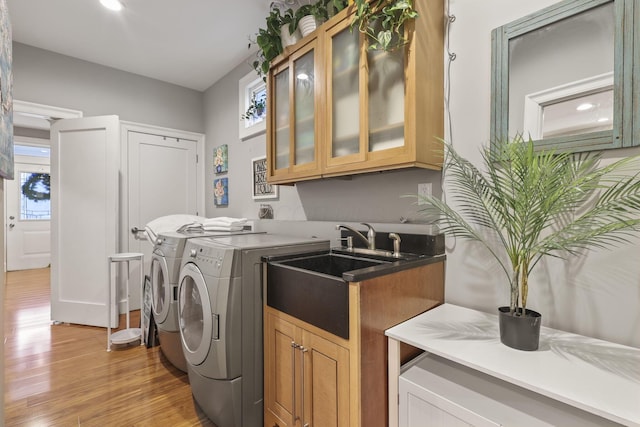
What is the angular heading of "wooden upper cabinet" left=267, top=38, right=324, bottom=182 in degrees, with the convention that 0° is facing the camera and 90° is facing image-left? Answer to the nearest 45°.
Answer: approximately 45°

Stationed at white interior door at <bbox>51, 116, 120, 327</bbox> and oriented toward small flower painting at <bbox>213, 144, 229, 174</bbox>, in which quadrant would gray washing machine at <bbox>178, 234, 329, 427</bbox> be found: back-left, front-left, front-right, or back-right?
front-right

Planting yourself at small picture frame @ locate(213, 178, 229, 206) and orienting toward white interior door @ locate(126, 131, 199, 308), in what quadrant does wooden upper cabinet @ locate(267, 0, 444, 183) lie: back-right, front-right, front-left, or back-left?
back-left

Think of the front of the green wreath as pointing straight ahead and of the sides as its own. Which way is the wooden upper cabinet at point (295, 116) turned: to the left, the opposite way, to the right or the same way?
to the right

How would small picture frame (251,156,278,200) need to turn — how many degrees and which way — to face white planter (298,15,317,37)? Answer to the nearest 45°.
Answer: approximately 45° to its left

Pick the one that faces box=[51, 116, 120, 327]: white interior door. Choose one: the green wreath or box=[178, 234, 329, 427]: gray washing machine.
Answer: the green wreath

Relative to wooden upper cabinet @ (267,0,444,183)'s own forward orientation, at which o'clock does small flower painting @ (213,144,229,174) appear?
The small flower painting is roughly at 3 o'clock from the wooden upper cabinet.

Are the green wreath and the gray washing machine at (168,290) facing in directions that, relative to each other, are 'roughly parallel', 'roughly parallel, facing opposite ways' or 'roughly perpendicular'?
roughly perpendicular

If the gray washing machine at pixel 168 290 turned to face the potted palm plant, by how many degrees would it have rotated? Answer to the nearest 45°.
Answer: approximately 135° to its left

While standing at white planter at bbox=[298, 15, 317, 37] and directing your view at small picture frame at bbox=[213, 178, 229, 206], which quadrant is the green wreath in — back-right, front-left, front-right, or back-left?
front-left

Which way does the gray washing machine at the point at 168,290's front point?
to the viewer's left
